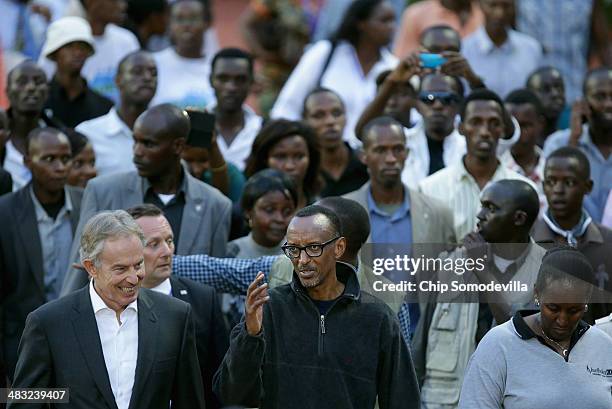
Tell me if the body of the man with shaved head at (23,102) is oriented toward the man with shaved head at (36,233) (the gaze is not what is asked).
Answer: yes

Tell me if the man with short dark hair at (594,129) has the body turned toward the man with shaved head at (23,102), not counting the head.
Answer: no

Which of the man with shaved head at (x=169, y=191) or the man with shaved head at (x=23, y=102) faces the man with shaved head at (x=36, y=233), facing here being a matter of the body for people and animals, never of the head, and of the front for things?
the man with shaved head at (x=23, y=102)

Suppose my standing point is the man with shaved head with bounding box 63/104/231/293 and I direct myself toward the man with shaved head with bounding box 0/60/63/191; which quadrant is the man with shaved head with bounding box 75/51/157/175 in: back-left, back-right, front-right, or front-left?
front-right

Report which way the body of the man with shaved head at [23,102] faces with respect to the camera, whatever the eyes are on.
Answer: toward the camera

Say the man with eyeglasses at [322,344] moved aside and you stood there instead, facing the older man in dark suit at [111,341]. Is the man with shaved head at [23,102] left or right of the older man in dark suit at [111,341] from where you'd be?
right

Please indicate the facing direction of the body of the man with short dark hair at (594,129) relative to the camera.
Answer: toward the camera

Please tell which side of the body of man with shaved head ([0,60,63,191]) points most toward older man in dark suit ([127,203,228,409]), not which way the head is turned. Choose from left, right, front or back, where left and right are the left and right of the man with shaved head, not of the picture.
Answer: front

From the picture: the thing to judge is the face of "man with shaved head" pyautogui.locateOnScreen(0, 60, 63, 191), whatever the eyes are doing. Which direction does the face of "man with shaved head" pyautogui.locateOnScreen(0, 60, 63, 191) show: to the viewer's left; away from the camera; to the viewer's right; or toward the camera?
toward the camera

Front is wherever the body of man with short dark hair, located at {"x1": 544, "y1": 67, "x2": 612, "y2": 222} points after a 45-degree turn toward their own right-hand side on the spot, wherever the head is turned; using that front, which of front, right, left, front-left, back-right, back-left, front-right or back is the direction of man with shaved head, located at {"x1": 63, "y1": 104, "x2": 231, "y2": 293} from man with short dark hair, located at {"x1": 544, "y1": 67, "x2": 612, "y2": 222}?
front
